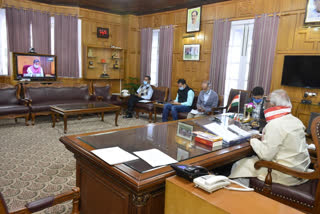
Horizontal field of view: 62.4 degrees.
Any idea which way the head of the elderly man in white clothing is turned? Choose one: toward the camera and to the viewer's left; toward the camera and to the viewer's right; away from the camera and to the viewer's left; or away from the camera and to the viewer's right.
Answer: away from the camera and to the viewer's left

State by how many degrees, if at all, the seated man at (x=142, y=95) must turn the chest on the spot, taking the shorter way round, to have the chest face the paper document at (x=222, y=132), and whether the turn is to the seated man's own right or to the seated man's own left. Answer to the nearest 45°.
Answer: approximately 45° to the seated man's own left

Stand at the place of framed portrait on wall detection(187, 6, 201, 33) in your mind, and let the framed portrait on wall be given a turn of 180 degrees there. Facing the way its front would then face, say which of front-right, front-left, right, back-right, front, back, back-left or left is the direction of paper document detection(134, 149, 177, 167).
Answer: back-right

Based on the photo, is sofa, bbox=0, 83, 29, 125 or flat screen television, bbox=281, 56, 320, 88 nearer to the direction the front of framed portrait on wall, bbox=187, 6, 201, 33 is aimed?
the sofa

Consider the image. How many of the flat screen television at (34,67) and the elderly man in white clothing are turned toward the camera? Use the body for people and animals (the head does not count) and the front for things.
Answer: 1

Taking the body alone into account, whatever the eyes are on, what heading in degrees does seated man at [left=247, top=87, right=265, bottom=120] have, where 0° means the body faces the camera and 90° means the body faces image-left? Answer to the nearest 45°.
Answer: approximately 45°

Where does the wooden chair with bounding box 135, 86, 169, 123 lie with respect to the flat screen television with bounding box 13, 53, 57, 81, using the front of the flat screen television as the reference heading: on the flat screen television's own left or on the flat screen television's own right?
on the flat screen television's own left

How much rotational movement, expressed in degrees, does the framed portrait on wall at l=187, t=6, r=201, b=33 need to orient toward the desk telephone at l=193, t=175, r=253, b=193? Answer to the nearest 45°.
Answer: approximately 45° to its left

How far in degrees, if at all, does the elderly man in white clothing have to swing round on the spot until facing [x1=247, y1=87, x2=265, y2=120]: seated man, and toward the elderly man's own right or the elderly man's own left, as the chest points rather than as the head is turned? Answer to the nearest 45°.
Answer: approximately 45° to the elderly man's own right

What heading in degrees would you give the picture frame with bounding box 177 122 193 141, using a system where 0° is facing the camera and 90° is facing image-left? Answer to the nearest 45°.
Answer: approximately 45°

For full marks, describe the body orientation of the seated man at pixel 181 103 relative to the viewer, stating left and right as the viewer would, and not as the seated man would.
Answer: facing the viewer and to the left of the viewer

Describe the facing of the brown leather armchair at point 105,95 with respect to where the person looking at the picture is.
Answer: facing the viewer and to the right of the viewer

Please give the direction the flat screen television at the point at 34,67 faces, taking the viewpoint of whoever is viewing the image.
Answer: facing the viewer

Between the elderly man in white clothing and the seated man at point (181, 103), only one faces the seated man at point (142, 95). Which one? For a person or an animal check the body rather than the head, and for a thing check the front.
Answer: the elderly man in white clothing
